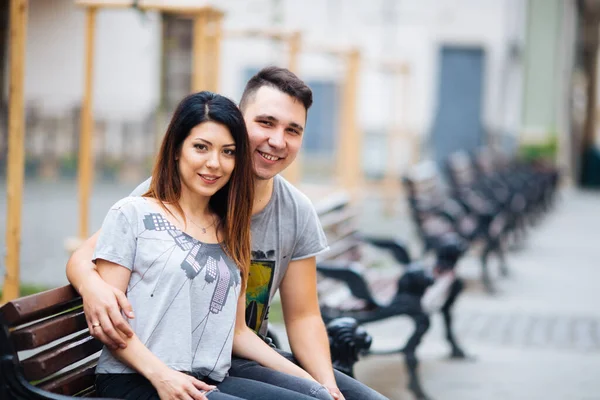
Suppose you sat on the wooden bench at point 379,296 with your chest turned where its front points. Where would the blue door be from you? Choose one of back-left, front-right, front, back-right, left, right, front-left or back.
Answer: back-left

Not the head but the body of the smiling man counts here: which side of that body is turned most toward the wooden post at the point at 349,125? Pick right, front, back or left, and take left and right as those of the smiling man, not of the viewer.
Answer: back

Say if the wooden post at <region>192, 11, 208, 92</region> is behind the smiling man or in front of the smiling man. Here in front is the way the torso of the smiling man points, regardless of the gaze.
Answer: behind

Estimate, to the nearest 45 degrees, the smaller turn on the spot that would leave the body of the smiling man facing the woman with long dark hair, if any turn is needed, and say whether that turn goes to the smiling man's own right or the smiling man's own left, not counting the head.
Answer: approximately 45° to the smiling man's own right

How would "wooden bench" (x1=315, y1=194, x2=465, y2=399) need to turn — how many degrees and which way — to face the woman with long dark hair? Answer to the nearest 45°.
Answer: approximately 45° to its right
